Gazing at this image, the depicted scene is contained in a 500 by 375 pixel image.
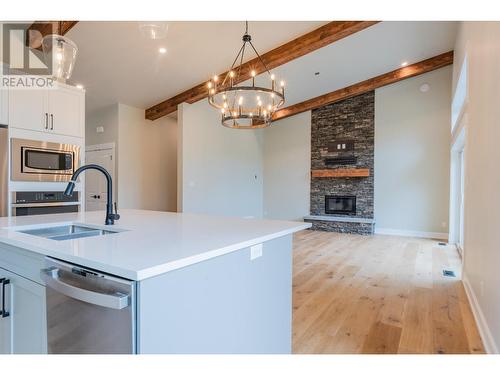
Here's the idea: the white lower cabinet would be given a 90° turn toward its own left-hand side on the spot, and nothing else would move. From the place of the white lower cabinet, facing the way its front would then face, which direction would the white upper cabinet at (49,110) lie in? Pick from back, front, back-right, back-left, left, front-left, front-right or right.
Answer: back-left

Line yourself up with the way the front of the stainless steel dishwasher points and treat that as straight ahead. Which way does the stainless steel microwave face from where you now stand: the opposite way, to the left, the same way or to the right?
to the left

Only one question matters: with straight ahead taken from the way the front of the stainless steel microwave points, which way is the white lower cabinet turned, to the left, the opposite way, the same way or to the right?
to the right

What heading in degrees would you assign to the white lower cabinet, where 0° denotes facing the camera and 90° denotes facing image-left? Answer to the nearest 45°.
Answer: approximately 45°

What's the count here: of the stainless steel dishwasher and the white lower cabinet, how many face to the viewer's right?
0

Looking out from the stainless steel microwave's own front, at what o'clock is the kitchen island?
The kitchen island is roughly at 1 o'clock from the stainless steel microwave.

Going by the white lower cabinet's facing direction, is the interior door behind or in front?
behind

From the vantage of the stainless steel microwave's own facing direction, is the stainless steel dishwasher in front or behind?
in front

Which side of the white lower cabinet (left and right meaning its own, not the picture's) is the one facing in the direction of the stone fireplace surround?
back

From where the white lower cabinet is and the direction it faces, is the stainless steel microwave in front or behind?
behind

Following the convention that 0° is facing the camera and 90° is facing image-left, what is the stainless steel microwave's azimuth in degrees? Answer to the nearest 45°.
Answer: approximately 315°

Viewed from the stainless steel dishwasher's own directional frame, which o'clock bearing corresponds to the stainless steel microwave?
The stainless steel microwave is roughly at 4 o'clock from the stainless steel dishwasher.

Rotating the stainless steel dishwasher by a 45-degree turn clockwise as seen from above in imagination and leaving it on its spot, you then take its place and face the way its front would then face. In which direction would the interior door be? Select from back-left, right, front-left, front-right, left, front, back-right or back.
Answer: right
